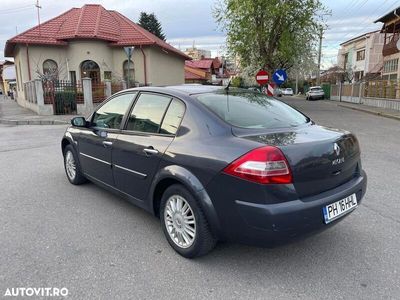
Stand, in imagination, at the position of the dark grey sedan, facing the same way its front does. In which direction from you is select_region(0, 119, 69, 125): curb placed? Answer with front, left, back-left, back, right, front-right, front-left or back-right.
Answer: front

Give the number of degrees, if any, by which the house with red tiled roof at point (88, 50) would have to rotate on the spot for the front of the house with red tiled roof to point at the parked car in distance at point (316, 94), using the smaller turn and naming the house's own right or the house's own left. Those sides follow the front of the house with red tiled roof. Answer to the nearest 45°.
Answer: approximately 90° to the house's own left

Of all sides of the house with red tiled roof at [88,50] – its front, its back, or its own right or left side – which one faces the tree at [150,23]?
back

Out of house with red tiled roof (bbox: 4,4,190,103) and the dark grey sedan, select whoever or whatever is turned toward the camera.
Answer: the house with red tiled roof

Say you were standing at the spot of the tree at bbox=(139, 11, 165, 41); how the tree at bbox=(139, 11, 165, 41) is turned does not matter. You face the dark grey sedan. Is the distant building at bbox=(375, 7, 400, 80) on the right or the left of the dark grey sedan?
left

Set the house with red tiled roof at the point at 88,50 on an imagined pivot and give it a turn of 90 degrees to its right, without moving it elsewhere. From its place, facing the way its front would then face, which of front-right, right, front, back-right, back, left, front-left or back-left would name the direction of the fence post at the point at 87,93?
left

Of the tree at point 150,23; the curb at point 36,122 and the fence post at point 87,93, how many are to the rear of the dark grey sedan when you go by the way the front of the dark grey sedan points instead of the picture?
0

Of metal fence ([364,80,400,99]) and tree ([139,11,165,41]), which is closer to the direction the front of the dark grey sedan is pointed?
the tree

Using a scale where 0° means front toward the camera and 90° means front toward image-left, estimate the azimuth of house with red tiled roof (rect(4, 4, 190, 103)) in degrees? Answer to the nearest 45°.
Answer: approximately 0°

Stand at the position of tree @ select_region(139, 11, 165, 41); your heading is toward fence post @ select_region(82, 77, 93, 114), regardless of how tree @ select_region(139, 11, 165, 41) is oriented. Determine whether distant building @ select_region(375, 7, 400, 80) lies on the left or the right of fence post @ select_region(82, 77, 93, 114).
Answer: left

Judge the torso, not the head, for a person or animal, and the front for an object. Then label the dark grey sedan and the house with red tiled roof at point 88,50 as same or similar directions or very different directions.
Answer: very different directions

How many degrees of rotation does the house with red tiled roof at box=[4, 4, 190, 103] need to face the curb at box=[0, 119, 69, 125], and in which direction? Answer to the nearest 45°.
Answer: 0° — it already faces it

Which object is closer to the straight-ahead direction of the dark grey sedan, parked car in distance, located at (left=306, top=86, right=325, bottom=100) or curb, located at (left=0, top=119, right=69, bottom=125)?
the curb

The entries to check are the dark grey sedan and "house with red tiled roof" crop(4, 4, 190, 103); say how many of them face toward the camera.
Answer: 1

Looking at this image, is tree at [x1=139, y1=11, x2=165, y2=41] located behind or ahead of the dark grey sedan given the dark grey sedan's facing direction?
ahead
